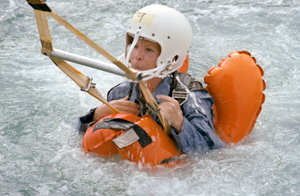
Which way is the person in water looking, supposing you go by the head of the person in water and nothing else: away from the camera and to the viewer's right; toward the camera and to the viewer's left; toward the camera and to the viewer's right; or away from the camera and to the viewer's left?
toward the camera and to the viewer's left
